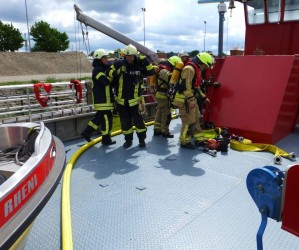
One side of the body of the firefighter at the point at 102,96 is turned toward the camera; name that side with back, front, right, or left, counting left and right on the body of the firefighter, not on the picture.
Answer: right
